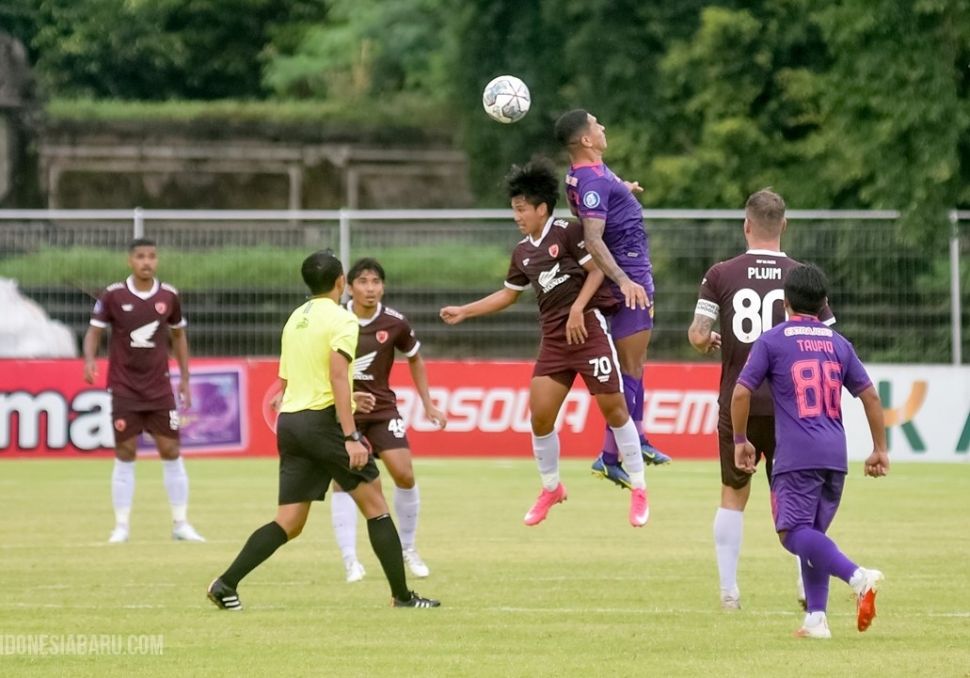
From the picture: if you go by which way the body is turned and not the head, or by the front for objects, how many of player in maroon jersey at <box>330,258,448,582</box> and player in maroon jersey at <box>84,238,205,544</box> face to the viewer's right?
0

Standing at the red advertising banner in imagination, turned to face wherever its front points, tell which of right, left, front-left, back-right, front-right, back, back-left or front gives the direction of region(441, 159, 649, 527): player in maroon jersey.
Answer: front

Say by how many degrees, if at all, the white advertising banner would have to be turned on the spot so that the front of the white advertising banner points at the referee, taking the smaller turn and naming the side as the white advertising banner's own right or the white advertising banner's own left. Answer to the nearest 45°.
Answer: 0° — it already faces them

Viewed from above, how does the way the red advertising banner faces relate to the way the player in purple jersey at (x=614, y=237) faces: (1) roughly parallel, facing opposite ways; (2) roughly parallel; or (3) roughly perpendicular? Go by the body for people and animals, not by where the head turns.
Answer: roughly perpendicular

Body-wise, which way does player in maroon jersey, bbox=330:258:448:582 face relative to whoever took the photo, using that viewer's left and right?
facing the viewer

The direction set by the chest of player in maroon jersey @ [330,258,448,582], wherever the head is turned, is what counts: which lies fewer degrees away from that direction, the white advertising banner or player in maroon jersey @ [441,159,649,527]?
the player in maroon jersey

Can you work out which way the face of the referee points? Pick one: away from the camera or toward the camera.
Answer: away from the camera

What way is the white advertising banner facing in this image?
toward the camera

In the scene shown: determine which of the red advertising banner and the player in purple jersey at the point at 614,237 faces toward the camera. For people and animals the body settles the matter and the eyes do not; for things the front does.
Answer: the red advertising banner

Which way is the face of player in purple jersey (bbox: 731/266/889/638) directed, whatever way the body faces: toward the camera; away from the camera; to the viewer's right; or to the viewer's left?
away from the camera

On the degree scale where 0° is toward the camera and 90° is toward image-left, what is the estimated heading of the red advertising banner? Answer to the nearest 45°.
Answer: approximately 0°

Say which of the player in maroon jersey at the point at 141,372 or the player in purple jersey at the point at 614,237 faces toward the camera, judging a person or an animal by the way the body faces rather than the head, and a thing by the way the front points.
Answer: the player in maroon jersey

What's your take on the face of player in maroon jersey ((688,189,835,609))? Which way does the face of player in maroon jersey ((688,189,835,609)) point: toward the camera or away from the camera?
away from the camera

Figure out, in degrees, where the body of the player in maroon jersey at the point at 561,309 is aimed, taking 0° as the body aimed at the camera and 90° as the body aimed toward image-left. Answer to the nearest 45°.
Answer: approximately 45°

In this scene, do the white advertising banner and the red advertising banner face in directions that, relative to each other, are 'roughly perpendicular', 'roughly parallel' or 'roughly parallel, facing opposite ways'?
roughly parallel

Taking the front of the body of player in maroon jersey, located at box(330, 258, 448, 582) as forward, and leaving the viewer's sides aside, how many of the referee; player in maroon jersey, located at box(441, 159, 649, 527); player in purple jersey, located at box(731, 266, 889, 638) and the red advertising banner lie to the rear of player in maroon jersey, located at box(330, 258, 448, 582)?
1

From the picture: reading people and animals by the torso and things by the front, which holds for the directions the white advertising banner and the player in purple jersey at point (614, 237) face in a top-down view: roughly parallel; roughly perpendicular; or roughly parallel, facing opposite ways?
roughly perpendicular
